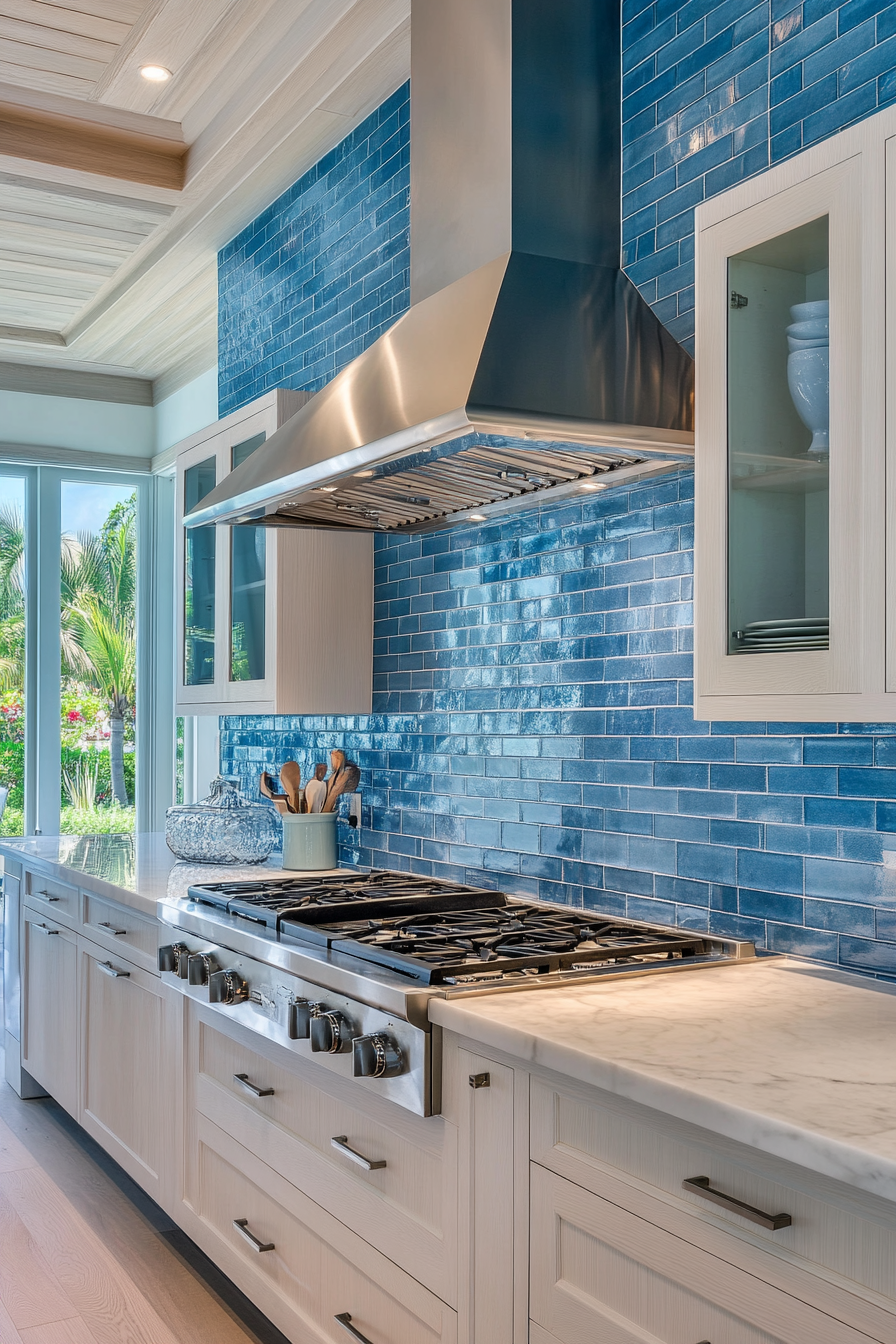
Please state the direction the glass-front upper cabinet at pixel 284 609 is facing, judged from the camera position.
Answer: facing the viewer and to the left of the viewer

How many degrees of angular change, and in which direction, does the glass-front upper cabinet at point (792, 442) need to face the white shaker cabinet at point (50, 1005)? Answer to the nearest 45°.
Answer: approximately 90° to its right

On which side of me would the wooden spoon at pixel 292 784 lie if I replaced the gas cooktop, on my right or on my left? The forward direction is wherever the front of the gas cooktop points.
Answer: on my right

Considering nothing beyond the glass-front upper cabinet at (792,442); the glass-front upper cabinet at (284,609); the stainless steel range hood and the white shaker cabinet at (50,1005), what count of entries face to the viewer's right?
0

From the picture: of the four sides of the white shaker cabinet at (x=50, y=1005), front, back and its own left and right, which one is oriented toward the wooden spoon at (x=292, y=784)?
left

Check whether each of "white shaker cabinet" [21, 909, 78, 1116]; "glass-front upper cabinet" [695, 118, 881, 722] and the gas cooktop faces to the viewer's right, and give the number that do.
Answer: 0

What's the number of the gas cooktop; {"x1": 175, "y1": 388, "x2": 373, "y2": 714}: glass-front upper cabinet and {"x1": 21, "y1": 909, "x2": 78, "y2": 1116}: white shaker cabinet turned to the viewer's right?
0

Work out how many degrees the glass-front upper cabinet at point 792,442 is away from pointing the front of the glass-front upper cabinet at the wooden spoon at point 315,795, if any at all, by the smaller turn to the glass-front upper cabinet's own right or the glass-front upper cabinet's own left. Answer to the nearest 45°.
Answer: approximately 90° to the glass-front upper cabinet's own right

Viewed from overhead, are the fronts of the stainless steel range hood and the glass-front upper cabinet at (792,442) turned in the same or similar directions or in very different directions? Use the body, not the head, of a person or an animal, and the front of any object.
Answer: same or similar directions

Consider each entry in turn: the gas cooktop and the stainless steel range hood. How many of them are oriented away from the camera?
0

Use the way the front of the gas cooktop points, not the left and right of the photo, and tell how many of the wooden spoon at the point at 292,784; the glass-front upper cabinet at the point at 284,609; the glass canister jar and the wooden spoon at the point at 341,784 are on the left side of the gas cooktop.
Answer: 0

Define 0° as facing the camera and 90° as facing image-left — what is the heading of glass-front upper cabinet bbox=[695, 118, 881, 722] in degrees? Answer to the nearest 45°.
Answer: approximately 45°

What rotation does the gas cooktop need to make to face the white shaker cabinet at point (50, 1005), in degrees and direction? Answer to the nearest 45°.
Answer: approximately 90° to its right

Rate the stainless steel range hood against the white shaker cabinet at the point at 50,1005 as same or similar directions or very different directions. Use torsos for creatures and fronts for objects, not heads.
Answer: same or similar directions

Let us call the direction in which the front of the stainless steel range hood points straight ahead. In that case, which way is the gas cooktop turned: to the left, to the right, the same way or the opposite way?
the same way

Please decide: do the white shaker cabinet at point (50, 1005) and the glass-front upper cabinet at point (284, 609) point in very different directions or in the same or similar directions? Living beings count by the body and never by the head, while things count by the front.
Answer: same or similar directions

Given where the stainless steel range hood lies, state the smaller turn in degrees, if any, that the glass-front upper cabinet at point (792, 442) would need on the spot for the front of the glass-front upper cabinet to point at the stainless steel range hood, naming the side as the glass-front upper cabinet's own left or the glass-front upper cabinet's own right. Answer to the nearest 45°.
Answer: approximately 90° to the glass-front upper cabinet's own right

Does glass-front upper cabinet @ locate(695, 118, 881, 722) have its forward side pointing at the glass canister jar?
no
